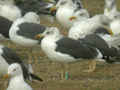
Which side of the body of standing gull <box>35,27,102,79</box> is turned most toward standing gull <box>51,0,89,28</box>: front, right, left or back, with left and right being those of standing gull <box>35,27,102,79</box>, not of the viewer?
right

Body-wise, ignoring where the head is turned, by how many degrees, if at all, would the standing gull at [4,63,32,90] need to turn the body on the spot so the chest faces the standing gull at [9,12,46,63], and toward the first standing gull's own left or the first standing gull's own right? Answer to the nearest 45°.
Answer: approximately 135° to the first standing gull's own right

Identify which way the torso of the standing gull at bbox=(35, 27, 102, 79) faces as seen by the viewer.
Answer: to the viewer's left

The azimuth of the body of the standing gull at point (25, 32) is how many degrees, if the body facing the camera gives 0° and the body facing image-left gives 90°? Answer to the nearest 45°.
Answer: approximately 90°

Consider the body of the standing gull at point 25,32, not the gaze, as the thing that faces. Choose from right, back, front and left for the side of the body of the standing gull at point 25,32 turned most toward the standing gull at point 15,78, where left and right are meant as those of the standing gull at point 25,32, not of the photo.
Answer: left
